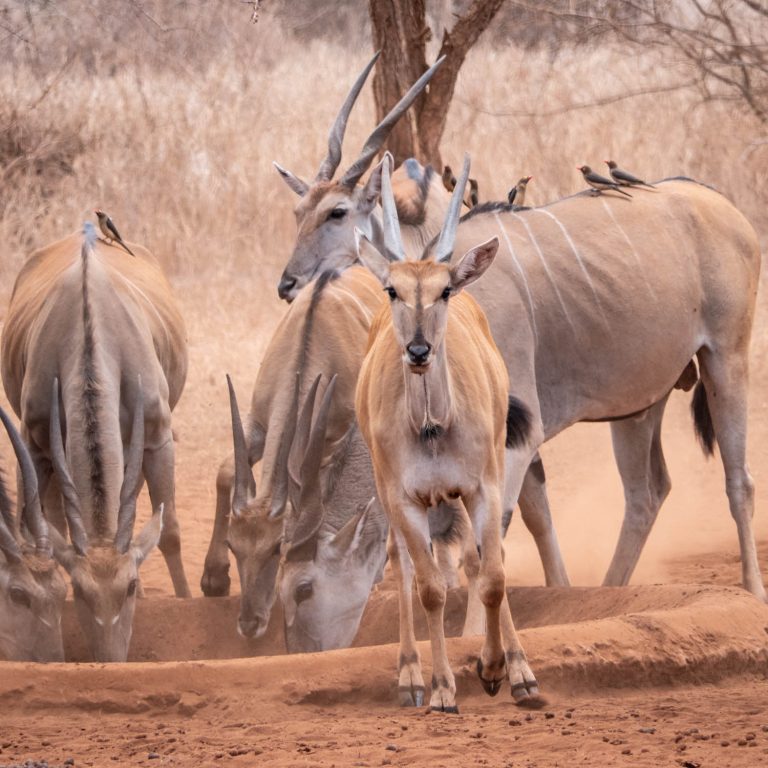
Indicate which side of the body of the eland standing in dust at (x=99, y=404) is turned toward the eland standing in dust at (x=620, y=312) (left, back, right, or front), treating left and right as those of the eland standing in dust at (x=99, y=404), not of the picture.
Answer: left

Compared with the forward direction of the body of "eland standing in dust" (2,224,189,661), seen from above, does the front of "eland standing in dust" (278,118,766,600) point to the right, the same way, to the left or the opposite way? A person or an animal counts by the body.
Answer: to the right

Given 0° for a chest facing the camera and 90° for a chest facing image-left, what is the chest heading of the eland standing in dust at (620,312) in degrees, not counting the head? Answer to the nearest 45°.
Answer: approximately 90°

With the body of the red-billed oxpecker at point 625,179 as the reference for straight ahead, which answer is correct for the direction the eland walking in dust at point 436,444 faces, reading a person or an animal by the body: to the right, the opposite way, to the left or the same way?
to the left

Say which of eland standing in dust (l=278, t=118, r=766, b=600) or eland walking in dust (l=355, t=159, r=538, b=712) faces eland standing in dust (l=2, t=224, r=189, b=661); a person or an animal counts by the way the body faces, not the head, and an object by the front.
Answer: eland standing in dust (l=278, t=118, r=766, b=600)

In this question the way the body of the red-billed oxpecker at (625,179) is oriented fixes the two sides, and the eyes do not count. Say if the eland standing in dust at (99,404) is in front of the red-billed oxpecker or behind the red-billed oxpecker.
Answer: in front

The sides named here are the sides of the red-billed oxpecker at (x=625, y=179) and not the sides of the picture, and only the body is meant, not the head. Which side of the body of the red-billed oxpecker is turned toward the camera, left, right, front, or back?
left

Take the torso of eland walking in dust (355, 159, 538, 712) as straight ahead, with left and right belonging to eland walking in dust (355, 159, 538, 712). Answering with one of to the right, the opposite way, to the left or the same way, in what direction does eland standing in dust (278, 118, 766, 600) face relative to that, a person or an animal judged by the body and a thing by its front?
to the right

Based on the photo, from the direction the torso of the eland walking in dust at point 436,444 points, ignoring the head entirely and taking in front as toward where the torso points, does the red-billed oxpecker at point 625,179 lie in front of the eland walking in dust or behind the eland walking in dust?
behind

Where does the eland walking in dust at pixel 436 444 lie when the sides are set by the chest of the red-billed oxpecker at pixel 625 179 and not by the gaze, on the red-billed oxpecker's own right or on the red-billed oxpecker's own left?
on the red-billed oxpecker's own left

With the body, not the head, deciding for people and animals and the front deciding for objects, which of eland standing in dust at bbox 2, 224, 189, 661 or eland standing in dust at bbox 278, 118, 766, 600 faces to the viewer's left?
eland standing in dust at bbox 278, 118, 766, 600

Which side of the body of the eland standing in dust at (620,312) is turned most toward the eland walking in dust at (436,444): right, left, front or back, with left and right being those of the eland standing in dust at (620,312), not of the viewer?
left
